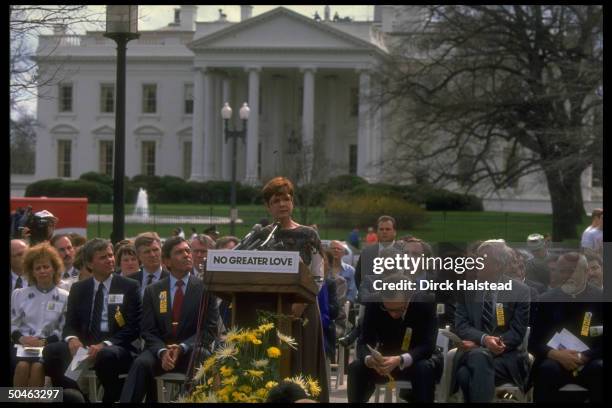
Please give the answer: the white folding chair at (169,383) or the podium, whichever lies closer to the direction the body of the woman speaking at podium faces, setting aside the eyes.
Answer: the podium

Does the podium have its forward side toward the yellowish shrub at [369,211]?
no

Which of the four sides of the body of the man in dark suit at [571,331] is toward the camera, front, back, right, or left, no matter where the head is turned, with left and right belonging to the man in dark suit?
front

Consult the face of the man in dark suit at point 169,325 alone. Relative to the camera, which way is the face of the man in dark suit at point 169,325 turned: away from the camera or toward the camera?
toward the camera

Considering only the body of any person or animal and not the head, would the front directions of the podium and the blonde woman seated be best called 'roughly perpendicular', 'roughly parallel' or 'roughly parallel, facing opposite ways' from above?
roughly parallel

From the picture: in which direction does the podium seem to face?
toward the camera

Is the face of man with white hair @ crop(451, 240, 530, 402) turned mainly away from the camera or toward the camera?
toward the camera

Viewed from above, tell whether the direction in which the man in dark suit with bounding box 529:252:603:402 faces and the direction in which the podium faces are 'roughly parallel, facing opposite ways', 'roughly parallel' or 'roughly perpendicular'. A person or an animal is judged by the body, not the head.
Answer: roughly parallel

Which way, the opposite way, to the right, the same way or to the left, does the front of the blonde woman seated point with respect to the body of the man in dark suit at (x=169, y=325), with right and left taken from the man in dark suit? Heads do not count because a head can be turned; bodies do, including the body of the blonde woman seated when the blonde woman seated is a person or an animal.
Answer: the same way

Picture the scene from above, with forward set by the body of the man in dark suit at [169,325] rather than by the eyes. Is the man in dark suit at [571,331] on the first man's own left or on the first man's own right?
on the first man's own left

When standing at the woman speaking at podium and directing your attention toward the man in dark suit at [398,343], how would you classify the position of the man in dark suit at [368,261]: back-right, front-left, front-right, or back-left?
front-left

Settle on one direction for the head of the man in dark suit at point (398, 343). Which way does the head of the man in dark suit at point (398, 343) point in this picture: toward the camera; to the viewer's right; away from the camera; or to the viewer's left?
toward the camera

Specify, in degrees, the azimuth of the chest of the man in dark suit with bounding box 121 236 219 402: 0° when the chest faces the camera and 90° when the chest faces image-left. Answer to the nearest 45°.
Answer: approximately 0°

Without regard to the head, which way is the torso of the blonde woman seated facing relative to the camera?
toward the camera

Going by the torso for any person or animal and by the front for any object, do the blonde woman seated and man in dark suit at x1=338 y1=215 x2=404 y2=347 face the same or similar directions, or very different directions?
same or similar directions

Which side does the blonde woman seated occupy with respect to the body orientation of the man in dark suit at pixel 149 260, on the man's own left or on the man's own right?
on the man's own right

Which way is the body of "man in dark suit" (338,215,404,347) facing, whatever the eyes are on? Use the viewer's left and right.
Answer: facing the viewer
